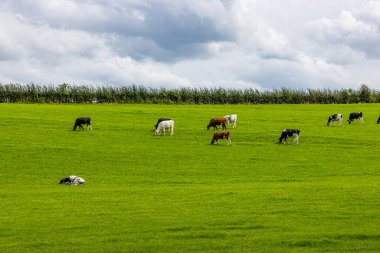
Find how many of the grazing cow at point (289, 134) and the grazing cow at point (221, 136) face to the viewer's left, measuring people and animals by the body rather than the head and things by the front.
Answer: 2

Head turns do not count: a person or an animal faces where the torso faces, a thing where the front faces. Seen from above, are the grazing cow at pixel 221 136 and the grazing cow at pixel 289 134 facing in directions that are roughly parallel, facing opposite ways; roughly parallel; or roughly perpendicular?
roughly parallel

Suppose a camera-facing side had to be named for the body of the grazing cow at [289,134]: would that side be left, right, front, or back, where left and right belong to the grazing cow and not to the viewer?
left

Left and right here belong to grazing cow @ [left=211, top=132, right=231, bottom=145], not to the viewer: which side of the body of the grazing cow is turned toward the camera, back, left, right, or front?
left

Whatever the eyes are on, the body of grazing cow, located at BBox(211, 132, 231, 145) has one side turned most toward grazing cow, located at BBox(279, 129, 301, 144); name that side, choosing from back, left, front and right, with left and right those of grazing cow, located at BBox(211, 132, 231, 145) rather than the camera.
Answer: back

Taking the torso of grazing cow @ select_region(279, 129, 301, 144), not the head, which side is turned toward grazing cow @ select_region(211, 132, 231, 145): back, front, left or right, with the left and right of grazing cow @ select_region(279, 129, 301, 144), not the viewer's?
front
